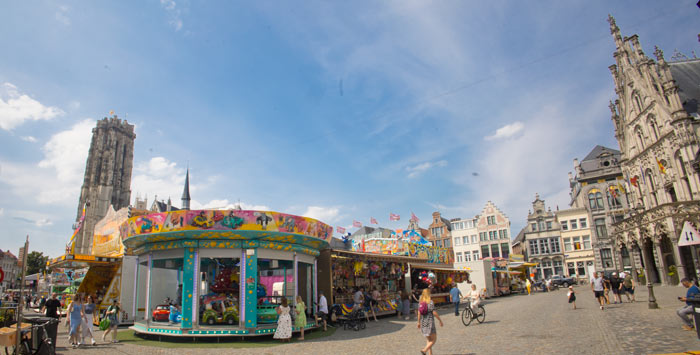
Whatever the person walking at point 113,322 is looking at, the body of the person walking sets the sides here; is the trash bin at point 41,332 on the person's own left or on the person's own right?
on the person's own right

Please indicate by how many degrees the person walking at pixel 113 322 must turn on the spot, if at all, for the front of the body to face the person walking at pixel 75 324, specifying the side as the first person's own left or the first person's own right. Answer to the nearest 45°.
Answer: approximately 135° to the first person's own right
